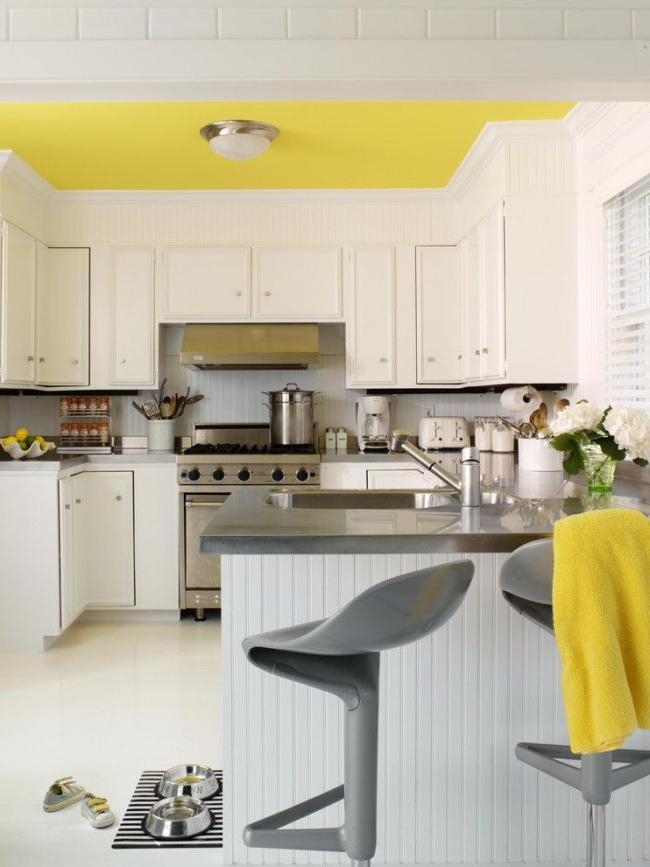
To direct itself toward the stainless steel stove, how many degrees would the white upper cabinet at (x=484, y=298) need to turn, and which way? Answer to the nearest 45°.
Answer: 0° — it already faces it

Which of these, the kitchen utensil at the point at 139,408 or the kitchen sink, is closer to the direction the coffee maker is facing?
the kitchen sink

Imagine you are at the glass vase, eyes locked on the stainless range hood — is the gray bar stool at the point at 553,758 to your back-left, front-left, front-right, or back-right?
back-left

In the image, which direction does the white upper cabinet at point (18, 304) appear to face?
to the viewer's right

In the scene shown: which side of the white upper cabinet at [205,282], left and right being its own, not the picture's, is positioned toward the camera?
front

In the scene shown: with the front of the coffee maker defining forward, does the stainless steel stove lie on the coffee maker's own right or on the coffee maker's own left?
on the coffee maker's own right

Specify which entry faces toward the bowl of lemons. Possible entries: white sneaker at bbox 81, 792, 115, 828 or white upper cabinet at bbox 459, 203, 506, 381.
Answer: the white upper cabinet

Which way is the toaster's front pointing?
toward the camera

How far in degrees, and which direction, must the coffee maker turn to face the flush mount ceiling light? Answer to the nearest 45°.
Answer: approximately 45° to its right

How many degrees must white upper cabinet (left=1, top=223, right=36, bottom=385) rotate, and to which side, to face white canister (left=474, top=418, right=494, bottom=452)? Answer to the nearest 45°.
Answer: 0° — it already faces it

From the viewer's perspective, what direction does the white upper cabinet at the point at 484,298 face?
to the viewer's left

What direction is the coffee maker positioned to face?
toward the camera
